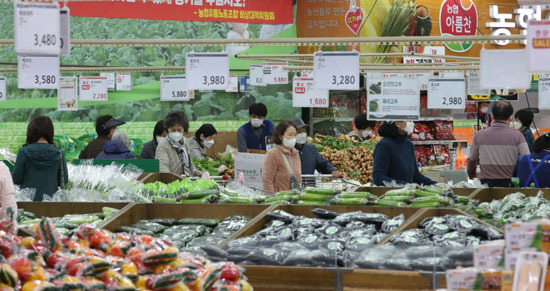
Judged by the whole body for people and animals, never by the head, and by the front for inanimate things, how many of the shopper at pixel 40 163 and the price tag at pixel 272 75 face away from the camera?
1

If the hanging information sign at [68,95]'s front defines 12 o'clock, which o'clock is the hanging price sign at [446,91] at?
The hanging price sign is roughly at 10 o'clock from the hanging information sign.

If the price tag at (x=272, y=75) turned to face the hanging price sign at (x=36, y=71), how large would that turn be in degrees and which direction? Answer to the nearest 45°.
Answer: approximately 45° to its right

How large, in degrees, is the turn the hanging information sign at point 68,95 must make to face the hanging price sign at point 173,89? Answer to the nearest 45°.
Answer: approximately 90° to its left

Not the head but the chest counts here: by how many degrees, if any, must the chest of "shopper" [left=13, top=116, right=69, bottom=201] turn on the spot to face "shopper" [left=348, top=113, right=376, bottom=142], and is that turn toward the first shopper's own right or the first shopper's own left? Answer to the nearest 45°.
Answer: approximately 45° to the first shopper's own right

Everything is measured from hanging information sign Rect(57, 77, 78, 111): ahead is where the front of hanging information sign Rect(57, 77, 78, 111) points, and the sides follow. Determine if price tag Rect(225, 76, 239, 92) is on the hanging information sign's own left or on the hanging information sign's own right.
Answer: on the hanging information sign's own left
